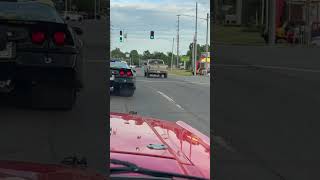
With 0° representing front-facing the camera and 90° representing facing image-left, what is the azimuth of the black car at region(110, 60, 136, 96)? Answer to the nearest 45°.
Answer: approximately 180°
